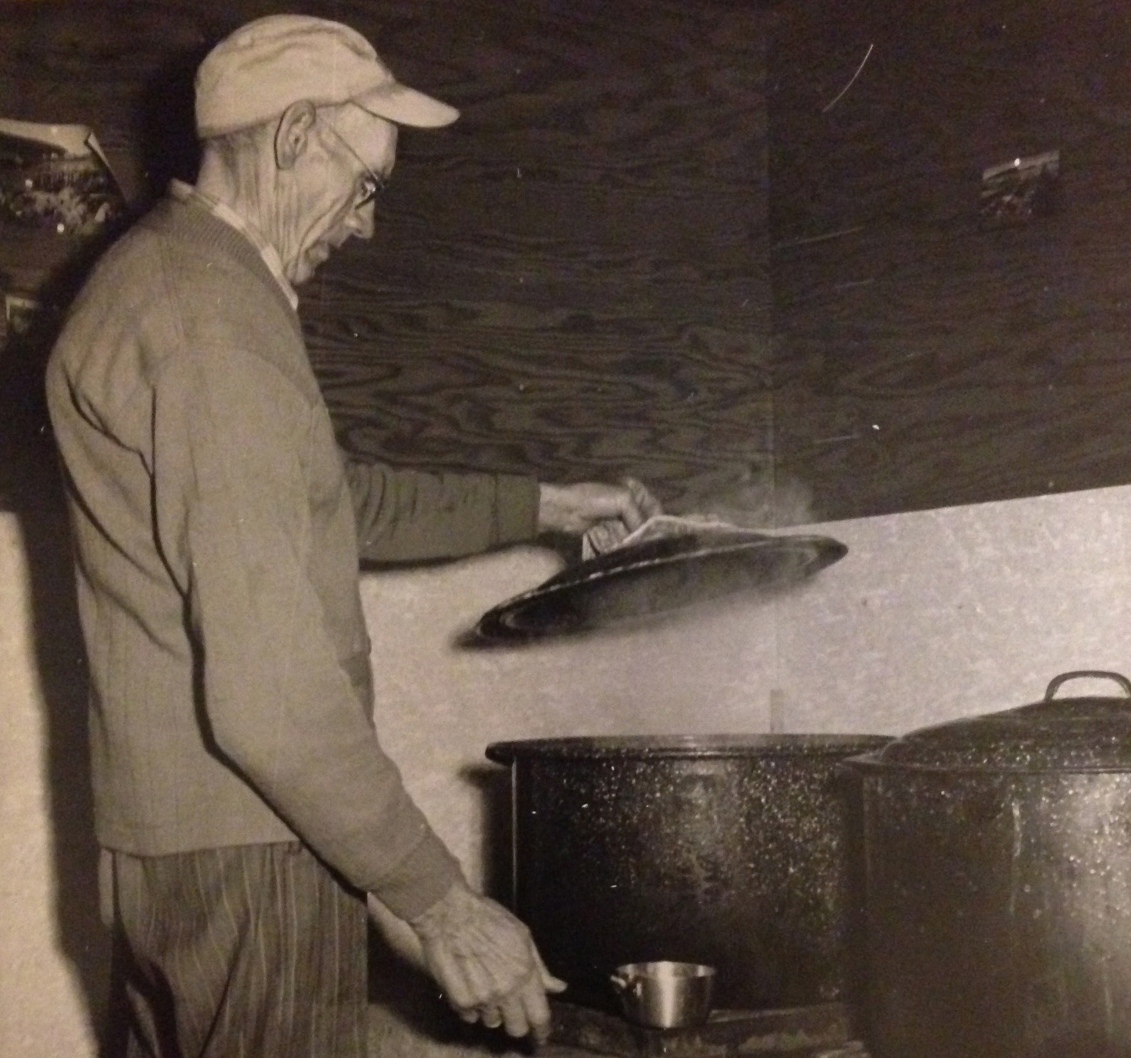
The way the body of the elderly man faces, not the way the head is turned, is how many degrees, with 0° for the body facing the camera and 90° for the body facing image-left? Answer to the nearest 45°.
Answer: approximately 270°

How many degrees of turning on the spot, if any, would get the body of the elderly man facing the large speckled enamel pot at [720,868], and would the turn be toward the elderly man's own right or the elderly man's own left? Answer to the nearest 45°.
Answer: approximately 45° to the elderly man's own left

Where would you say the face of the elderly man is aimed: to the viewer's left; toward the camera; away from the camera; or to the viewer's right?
to the viewer's right
